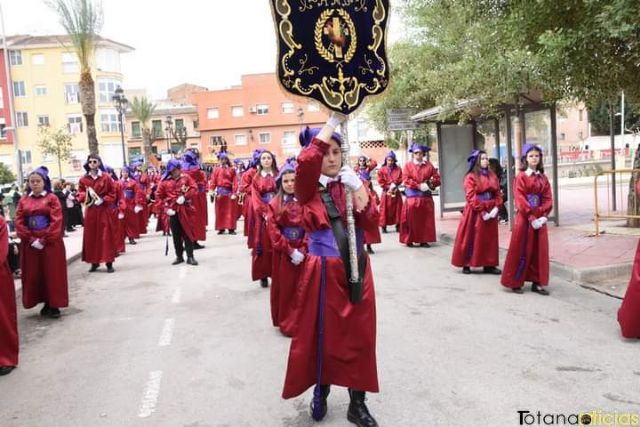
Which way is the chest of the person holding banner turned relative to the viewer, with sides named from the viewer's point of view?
facing the viewer and to the right of the viewer

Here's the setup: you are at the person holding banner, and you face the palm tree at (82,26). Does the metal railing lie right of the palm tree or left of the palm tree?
right

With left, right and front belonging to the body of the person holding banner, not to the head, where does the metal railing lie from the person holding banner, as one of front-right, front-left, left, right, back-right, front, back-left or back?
left

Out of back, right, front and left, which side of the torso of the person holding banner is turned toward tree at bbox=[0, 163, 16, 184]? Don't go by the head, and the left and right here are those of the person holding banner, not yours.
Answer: back

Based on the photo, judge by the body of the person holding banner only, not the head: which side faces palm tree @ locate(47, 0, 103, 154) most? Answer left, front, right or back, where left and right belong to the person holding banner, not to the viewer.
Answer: back
